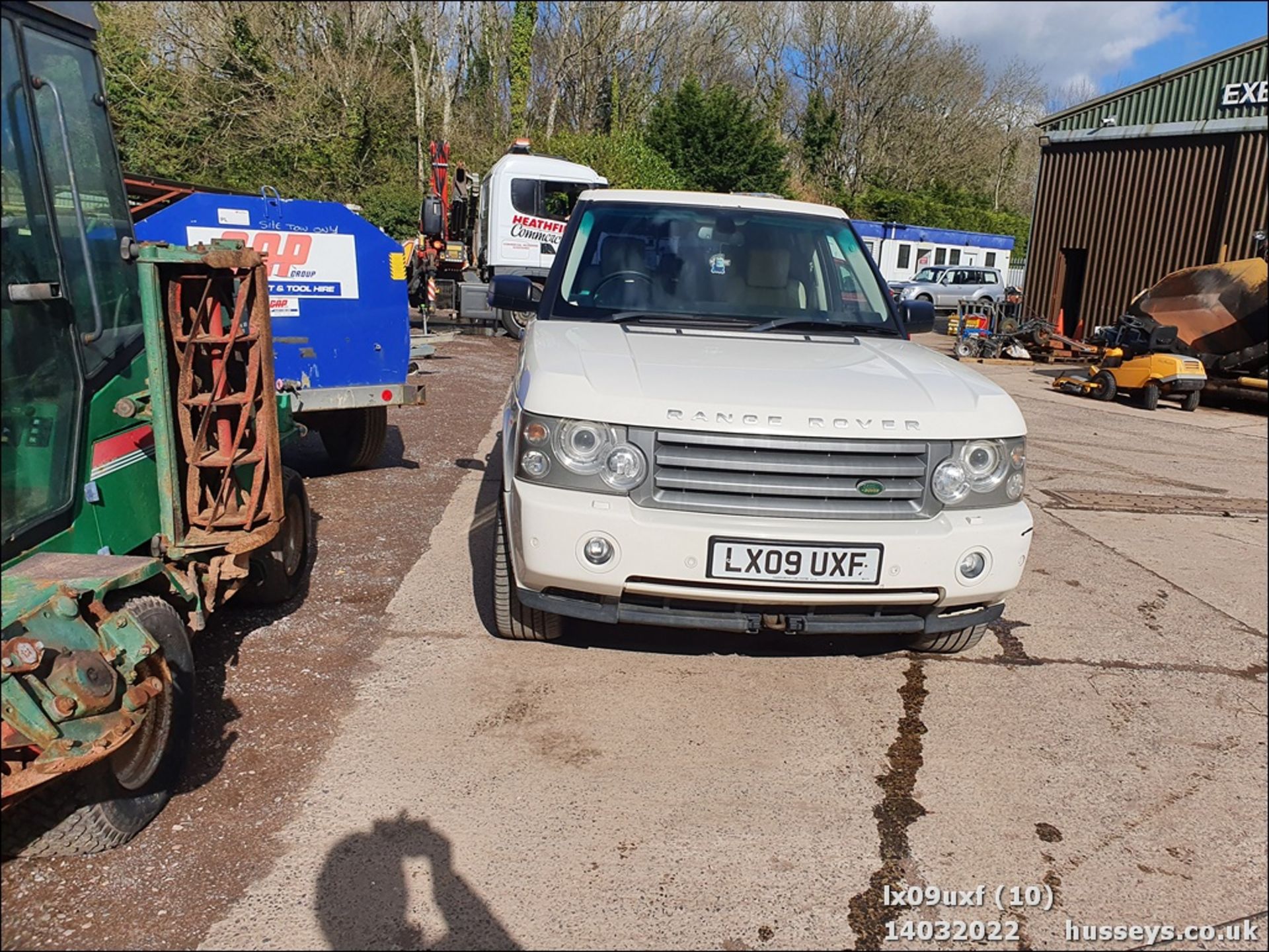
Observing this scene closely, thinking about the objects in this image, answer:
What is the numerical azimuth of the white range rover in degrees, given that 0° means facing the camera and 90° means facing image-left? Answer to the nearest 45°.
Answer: approximately 0°

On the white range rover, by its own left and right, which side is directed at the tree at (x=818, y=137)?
back

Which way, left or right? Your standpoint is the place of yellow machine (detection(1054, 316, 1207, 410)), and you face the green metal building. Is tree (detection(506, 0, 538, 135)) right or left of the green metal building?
left

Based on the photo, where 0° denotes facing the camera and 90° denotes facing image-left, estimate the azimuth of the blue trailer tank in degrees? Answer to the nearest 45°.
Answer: approximately 180°

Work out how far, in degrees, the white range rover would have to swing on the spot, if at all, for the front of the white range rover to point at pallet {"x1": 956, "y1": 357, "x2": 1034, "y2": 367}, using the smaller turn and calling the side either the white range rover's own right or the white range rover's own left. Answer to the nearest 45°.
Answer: approximately 180°

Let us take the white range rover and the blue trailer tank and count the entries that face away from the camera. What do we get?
1

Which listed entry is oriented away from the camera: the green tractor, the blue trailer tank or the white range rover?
the blue trailer tank

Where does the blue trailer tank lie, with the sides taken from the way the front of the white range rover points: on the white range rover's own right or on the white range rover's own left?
on the white range rover's own right

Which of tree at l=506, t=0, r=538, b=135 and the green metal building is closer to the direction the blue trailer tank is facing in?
the tree

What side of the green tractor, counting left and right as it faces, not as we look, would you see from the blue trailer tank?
back
